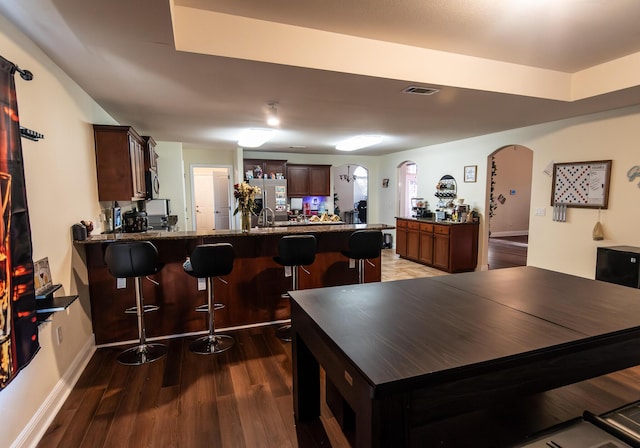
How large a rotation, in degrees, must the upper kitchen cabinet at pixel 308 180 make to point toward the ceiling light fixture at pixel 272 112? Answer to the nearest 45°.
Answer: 0° — it already faces it

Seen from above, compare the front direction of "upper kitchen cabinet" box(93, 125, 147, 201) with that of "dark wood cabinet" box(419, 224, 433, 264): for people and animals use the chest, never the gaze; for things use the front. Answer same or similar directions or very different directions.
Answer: very different directions

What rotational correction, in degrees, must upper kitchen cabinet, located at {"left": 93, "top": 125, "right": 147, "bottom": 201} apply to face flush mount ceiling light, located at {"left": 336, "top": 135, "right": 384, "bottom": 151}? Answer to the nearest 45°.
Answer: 0° — it already faces it

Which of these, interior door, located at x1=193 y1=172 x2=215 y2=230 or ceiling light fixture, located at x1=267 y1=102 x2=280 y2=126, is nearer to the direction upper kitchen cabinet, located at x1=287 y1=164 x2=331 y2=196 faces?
the ceiling light fixture

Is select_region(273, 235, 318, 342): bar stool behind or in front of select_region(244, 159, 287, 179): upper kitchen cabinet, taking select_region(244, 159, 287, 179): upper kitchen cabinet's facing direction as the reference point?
in front

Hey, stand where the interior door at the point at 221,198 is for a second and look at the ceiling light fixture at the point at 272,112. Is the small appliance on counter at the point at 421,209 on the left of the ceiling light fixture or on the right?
left

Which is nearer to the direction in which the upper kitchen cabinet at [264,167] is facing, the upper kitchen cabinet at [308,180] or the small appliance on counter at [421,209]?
the small appliance on counter

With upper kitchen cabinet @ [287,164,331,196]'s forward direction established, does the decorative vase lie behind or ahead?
ahead

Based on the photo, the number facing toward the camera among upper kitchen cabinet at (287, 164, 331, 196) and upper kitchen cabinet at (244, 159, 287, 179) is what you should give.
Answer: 2

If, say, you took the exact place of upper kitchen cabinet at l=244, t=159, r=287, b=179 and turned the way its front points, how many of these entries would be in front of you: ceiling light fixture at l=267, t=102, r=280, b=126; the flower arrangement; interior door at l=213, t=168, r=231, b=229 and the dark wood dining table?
3

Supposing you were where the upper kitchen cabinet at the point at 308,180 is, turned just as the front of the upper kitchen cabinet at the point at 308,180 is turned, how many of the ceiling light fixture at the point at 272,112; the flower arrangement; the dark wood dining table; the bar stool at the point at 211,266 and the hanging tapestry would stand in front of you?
5

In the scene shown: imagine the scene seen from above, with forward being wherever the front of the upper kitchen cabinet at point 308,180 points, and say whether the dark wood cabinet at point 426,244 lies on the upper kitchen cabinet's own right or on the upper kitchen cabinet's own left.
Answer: on the upper kitchen cabinet's own left

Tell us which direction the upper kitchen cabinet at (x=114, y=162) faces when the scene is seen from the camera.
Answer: facing to the right of the viewer

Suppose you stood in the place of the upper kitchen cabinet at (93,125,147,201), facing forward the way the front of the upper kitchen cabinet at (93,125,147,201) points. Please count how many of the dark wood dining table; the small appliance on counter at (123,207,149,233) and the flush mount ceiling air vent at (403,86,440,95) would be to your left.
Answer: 1

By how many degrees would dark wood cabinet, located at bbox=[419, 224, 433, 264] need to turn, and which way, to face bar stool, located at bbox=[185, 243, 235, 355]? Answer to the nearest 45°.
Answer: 0° — it already faces it
